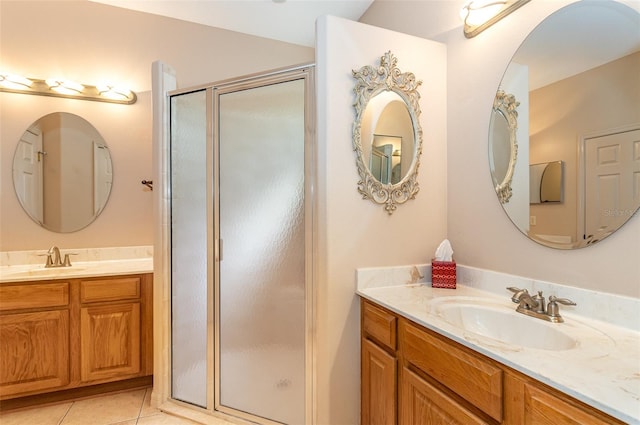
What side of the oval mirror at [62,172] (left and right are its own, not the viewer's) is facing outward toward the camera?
front

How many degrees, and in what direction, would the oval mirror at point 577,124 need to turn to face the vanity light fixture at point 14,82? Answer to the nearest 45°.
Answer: approximately 45° to its right

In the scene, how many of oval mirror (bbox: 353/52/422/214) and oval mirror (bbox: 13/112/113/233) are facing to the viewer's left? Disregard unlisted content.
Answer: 0

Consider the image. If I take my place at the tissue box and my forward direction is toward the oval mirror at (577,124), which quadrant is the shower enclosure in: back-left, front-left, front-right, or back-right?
back-right

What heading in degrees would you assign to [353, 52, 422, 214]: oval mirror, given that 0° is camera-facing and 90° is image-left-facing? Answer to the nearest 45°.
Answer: approximately 315°

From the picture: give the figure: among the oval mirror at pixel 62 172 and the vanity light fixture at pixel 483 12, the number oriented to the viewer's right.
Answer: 0

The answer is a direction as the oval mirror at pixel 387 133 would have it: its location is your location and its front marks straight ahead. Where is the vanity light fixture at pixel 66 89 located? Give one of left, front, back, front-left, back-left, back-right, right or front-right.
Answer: back-right

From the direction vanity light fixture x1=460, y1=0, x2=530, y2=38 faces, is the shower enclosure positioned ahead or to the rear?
ahead

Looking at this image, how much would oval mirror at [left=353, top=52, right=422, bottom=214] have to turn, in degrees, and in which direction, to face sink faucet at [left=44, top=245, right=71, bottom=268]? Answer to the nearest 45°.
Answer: approximately 135° to its right

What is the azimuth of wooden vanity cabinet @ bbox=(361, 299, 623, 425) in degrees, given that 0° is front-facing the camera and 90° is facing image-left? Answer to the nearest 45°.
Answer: approximately 45°

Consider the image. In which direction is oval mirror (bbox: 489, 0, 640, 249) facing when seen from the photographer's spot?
facing the viewer and to the left of the viewer
